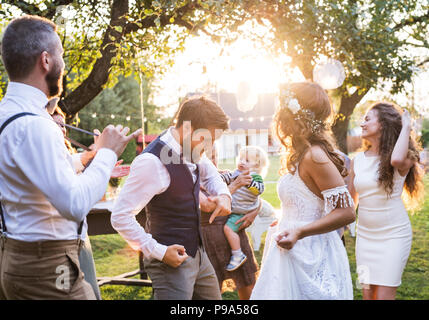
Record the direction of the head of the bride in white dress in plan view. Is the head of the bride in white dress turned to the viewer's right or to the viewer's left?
to the viewer's left

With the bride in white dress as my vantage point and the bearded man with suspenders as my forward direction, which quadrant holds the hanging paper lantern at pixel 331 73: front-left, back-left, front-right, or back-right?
back-right

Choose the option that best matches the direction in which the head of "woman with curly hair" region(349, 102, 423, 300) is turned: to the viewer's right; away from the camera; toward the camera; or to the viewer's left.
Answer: to the viewer's left

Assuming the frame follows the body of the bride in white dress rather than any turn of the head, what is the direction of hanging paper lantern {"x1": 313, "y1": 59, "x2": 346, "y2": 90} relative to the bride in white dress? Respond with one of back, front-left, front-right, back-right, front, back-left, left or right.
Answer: right

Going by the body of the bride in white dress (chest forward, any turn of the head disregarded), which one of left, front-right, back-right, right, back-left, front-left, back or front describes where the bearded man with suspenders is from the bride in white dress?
front-left

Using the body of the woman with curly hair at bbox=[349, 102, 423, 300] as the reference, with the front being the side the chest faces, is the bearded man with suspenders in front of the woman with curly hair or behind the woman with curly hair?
in front

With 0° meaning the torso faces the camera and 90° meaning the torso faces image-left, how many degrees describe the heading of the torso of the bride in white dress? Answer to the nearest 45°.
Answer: approximately 90°

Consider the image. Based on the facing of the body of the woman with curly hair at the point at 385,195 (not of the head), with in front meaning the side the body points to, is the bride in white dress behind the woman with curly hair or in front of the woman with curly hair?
in front

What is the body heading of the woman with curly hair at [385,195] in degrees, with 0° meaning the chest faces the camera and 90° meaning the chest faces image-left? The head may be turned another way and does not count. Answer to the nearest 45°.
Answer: approximately 45°

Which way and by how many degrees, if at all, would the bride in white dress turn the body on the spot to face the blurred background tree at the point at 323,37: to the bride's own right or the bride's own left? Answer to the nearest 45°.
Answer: approximately 90° to the bride's own right

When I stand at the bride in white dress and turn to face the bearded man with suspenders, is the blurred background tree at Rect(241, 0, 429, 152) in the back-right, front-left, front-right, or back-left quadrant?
back-right

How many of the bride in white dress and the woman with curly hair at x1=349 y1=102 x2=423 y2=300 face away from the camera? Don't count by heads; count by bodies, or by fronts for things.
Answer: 0

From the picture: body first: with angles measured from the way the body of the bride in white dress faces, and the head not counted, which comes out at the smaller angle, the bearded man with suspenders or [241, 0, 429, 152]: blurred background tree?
the bearded man with suspenders
